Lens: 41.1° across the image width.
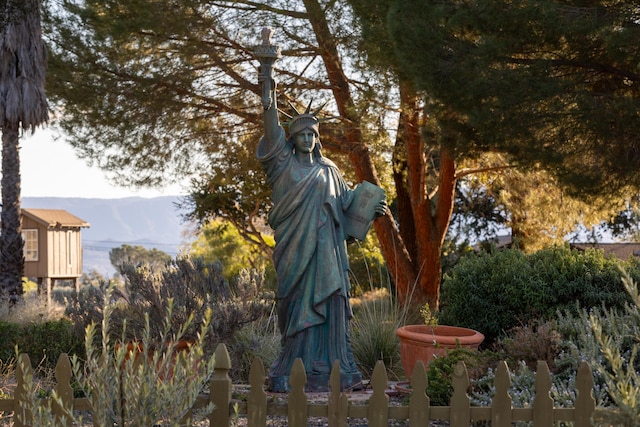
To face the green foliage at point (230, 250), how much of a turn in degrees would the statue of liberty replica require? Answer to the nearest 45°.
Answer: approximately 180°

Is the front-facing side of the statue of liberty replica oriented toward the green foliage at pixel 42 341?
no

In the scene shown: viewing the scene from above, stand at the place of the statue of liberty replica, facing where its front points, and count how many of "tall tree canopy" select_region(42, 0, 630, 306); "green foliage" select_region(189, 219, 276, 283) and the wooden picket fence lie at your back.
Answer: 2

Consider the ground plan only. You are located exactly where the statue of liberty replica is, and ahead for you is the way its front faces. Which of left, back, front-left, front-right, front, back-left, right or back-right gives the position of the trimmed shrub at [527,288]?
back-left

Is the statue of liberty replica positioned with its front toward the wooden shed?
no

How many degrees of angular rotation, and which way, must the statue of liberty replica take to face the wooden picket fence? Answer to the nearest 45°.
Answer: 0° — it already faces it

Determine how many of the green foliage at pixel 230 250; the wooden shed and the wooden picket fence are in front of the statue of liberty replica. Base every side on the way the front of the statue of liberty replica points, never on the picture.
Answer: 1

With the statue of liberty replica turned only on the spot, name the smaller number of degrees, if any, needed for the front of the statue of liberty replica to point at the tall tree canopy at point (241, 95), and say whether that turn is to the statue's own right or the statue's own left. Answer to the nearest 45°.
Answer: approximately 180°

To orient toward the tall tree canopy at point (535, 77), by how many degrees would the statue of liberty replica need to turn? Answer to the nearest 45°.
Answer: approximately 135° to its left

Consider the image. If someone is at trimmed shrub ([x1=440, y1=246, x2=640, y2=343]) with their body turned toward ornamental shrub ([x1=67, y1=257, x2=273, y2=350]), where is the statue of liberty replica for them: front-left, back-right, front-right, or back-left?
front-left

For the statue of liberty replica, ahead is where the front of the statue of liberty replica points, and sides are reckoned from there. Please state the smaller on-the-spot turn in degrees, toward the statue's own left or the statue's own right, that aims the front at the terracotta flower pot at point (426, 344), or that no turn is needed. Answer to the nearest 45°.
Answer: approximately 135° to the statue's own left

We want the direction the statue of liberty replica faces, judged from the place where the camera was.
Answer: facing the viewer

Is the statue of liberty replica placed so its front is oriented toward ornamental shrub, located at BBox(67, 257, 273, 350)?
no
